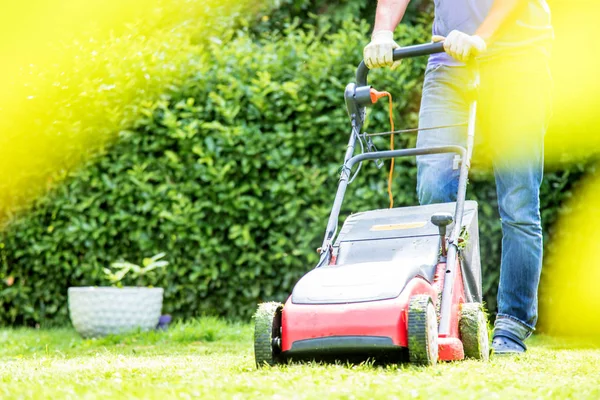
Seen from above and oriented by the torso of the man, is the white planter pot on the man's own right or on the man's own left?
on the man's own right

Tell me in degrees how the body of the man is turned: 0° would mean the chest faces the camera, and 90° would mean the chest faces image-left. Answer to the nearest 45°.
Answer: approximately 45°
